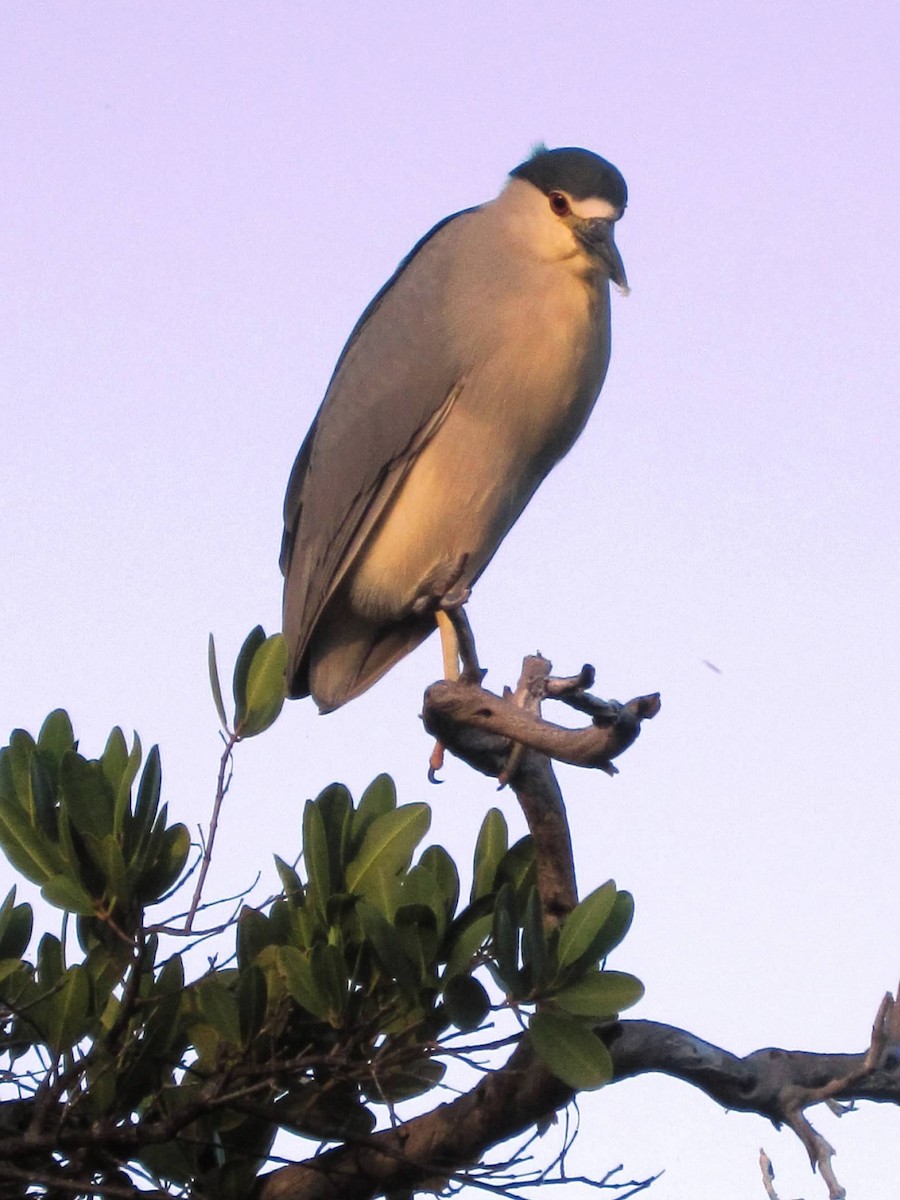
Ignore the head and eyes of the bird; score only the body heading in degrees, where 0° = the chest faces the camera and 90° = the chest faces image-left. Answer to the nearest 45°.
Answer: approximately 315°
